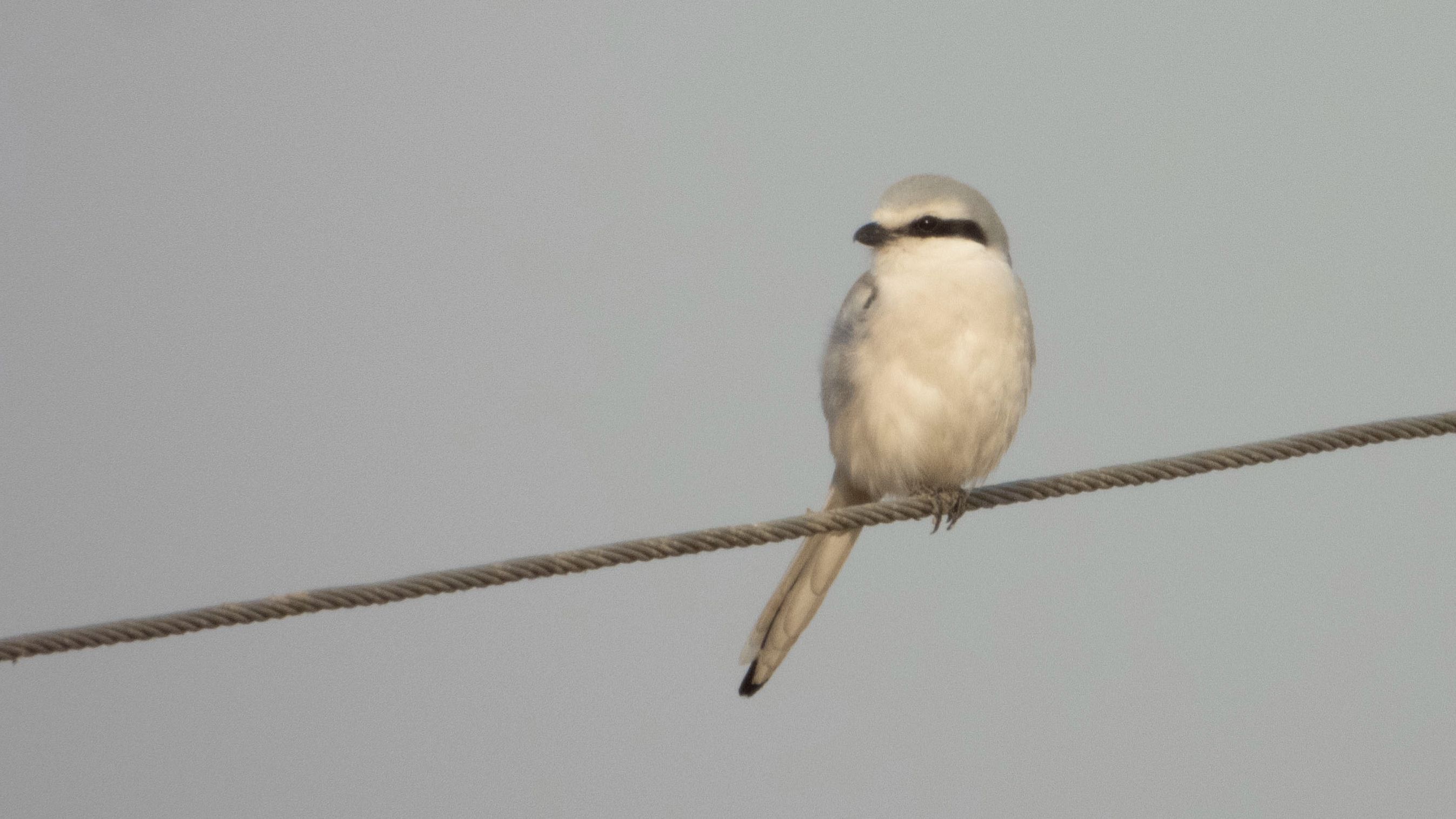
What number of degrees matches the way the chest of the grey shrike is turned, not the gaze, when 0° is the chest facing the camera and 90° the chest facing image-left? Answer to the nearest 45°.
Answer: approximately 315°
